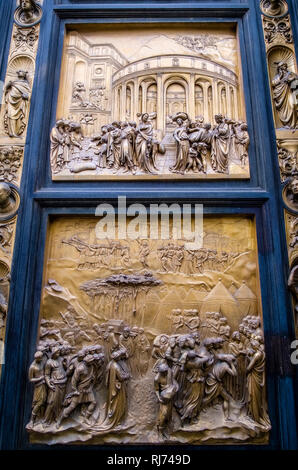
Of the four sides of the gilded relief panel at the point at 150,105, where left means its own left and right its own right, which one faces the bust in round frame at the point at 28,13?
right

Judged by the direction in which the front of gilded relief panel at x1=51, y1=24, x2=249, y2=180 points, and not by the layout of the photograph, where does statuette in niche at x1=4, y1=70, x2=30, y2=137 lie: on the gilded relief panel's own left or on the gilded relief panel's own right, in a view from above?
on the gilded relief panel's own right

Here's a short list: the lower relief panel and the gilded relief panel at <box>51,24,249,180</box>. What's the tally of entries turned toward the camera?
2

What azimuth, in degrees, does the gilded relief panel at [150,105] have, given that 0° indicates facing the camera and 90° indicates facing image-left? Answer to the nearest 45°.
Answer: approximately 0°

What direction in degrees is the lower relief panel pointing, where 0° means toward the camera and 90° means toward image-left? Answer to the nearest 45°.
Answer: approximately 0°
